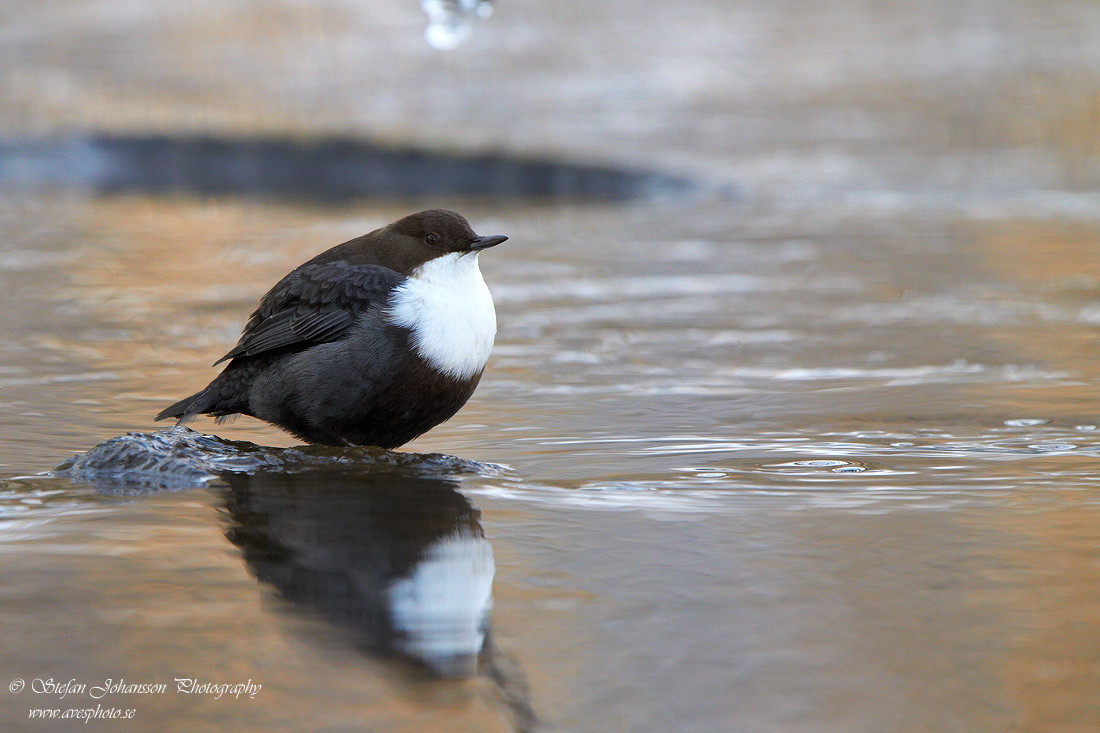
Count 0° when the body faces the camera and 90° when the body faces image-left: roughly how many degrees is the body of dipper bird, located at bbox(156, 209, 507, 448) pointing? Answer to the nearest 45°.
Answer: approximately 270°

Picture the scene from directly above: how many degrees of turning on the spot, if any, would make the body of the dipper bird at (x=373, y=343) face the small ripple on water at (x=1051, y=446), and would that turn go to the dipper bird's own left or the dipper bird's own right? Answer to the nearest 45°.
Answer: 0° — it already faces it
